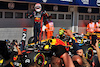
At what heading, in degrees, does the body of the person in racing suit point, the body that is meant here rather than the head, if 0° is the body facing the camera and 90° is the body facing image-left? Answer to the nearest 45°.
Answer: approximately 0°
